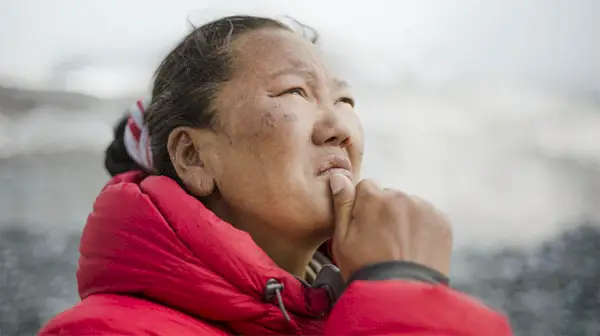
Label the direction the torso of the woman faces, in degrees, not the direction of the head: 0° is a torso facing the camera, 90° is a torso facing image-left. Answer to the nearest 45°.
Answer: approximately 315°
